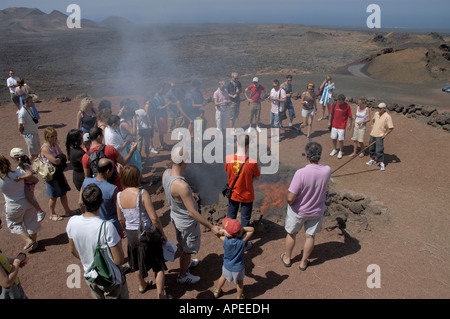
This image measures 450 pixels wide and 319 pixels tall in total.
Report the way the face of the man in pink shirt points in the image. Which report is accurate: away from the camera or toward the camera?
away from the camera

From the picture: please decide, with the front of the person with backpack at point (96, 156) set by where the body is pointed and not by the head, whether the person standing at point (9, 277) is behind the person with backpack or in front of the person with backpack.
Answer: behind

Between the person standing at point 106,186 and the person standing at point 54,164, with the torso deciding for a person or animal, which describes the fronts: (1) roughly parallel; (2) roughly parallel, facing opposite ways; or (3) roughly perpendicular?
roughly perpendicular

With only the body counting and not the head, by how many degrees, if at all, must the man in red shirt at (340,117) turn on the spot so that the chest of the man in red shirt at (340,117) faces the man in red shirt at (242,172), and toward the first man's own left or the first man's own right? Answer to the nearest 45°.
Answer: approximately 45° to the first man's own left

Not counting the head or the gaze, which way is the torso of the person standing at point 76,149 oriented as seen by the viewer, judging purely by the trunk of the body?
to the viewer's right

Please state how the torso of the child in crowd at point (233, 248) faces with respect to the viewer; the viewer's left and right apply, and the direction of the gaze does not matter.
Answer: facing away from the viewer

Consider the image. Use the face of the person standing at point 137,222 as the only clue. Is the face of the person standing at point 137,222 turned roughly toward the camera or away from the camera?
away from the camera

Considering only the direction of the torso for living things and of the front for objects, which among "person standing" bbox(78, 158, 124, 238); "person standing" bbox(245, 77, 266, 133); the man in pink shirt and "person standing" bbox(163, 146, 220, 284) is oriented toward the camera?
"person standing" bbox(245, 77, 266, 133)

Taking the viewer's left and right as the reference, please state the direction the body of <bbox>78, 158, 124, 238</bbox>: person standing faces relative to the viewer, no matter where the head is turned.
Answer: facing away from the viewer and to the right of the viewer
